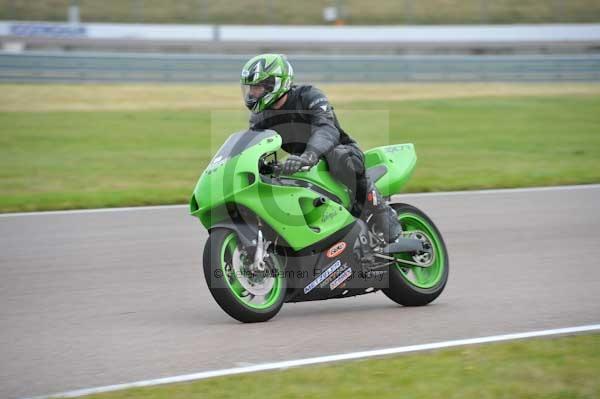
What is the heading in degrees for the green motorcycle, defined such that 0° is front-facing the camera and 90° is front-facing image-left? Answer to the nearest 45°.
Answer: approximately 45°

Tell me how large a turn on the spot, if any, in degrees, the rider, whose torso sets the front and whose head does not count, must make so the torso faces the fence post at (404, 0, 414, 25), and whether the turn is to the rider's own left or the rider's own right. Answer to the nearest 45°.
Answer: approximately 135° to the rider's own right

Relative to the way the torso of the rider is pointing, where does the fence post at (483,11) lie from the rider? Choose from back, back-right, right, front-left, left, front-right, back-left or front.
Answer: back-right

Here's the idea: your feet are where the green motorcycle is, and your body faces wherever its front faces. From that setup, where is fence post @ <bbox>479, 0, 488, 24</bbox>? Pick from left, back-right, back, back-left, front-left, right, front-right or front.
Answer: back-right

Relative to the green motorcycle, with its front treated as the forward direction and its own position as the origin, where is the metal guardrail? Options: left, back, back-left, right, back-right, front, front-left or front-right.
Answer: back-right

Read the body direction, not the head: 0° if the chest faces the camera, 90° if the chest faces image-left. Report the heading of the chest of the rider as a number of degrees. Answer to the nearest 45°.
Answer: approximately 45°

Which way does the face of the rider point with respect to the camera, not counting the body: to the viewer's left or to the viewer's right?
to the viewer's left

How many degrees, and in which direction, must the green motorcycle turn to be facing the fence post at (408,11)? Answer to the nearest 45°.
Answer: approximately 135° to its right
